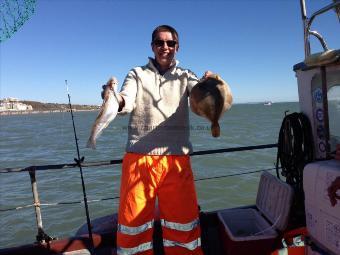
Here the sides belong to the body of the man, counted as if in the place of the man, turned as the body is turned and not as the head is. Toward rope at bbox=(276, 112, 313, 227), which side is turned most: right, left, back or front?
left

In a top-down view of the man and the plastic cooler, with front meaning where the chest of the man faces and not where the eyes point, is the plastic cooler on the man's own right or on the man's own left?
on the man's own left

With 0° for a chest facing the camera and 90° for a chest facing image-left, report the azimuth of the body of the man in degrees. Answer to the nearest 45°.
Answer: approximately 0°
